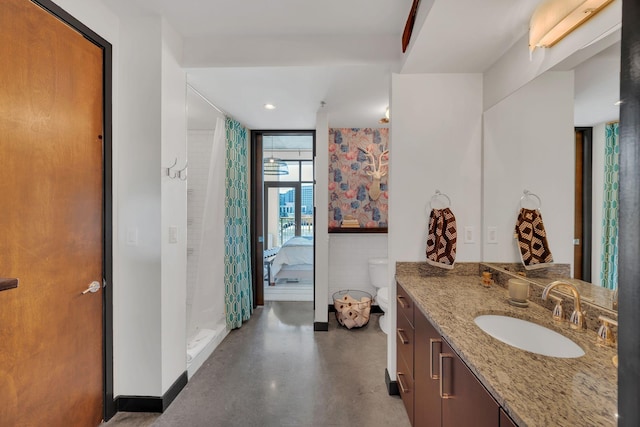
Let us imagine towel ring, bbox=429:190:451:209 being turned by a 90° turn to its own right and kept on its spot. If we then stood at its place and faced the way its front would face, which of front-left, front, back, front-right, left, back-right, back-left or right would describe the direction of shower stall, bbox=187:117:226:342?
front

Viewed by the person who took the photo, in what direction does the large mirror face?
facing the viewer and to the left of the viewer

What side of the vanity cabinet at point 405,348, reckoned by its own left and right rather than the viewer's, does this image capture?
left

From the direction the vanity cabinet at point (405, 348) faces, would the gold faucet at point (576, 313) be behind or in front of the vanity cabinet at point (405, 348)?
behind

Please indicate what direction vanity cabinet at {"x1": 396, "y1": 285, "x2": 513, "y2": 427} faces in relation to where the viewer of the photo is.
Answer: facing to the left of the viewer

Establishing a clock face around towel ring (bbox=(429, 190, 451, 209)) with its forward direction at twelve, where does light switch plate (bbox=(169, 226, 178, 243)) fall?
The light switch plate is roughly at 2 o'clock from the towel ring.

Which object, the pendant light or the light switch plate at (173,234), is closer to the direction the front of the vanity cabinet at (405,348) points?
the light switch plate

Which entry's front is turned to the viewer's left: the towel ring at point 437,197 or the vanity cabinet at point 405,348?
the vanity cabinet

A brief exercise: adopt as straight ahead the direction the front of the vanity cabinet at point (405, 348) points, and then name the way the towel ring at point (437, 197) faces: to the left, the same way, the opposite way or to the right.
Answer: to the left

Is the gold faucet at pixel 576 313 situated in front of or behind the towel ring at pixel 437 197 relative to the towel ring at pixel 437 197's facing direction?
in front

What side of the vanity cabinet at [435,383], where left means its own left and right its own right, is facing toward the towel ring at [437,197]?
right

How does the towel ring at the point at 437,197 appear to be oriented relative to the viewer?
toward the camera

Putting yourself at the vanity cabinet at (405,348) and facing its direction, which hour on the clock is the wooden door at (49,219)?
The wooden door is roughly at 11 o'clock from the vanity cabinet.

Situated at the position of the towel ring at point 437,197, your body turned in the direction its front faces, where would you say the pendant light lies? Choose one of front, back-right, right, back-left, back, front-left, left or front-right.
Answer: back-right

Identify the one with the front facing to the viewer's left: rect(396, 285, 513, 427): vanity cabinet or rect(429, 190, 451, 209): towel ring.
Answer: the vanity cabinet

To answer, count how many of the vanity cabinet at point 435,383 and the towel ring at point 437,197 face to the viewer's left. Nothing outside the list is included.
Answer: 1
